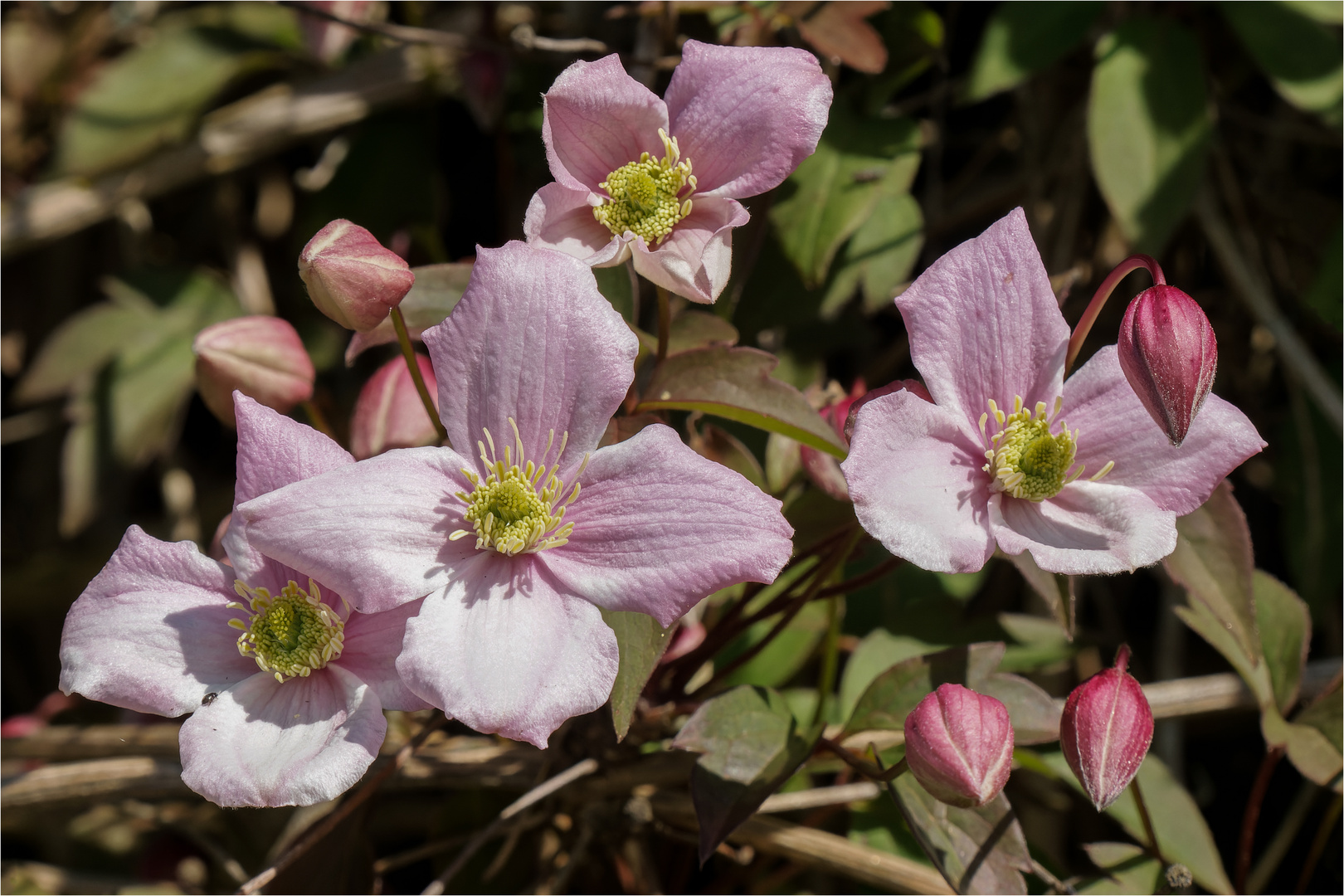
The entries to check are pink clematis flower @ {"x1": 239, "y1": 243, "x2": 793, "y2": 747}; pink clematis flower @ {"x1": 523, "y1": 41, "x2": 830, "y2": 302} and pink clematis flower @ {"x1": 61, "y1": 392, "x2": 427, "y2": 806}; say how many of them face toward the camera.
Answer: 3

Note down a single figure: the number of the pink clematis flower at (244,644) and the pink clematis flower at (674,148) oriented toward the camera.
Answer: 2

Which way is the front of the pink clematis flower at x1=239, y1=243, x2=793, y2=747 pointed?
toward the camera

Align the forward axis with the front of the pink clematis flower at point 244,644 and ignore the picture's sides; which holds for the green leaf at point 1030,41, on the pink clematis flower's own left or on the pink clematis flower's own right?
on the pink clematis flower's own left

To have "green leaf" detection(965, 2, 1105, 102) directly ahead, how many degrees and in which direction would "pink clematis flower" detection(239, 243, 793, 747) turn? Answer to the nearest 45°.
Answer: approximately 135° to its left

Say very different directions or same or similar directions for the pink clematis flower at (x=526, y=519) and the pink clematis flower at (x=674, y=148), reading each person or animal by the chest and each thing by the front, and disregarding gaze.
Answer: same or similar directions

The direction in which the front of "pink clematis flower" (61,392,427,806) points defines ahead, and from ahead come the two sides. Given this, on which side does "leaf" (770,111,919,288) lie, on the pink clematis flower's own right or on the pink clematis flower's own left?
on the pink clematis flower's own left

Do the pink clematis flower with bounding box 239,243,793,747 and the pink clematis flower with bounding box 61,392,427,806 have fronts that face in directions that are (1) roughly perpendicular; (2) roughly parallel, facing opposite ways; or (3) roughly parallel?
roughly parallel

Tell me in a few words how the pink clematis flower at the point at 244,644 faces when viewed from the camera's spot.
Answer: facing the viewer
